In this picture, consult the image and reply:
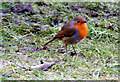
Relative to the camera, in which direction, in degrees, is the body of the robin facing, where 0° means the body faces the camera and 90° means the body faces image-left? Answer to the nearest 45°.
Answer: approximately 270°
